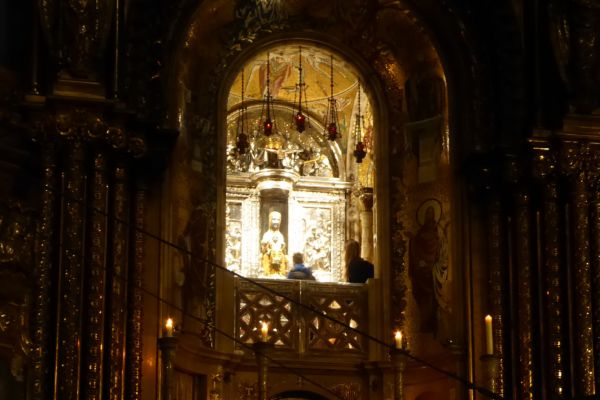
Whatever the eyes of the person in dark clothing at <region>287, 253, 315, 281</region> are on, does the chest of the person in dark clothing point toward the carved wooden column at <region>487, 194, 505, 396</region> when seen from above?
no

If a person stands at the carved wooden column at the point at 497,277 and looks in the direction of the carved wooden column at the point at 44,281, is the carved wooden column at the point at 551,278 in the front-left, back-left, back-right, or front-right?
back-left

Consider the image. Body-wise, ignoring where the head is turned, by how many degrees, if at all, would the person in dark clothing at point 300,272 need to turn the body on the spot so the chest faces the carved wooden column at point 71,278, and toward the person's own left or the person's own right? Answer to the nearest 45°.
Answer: approximately 135° to the person's own left

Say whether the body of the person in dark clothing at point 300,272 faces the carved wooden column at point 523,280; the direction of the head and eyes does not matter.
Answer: no

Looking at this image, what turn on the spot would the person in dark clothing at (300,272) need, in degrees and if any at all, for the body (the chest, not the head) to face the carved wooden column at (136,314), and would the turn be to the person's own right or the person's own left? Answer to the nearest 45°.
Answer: approximately 135° to the person's own left

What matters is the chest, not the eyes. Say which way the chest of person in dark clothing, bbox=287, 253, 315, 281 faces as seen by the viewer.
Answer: away from the camera

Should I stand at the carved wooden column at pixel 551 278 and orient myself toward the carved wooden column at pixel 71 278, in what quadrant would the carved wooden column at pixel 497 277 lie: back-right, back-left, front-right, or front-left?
front-right

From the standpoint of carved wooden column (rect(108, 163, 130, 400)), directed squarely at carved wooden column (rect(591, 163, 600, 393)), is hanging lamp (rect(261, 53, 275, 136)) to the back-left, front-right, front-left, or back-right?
front-left

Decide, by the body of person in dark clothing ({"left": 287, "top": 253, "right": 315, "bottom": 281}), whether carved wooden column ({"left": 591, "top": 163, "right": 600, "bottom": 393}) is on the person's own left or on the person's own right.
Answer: on the person's own right
